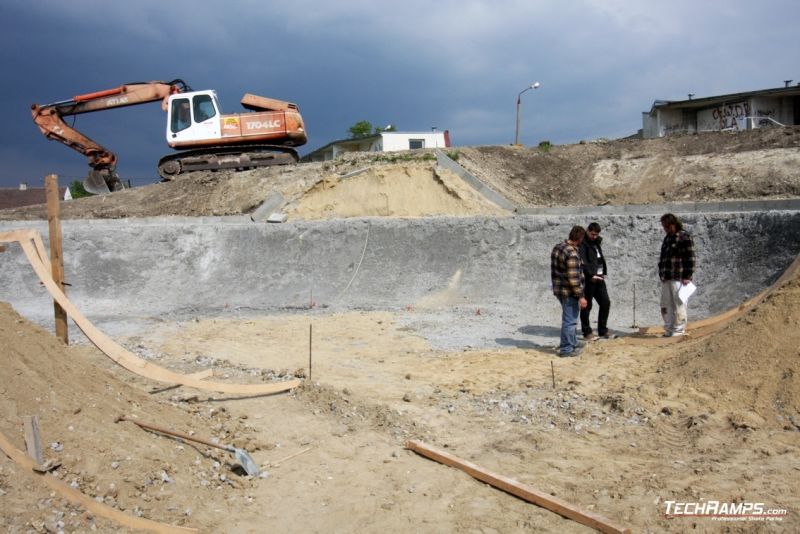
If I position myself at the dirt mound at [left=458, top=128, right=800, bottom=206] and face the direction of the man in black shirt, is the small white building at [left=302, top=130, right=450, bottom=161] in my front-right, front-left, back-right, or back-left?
back-right

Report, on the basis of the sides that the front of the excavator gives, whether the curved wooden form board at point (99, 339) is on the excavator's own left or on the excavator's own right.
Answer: on the excavator's own left

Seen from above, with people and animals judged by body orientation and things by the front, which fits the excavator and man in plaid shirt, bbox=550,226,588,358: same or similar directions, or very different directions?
very different directions

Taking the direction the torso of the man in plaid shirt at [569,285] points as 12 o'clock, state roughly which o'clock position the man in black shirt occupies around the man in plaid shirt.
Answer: The man in black shirt is roughly at 11 o'clock from the man in plaid shirt.

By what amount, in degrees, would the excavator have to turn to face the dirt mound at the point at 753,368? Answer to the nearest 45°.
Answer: approximately 90° to its left

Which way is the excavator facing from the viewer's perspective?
to the viewer's left

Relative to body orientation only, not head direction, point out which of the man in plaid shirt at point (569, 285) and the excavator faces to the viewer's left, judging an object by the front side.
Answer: the excavator

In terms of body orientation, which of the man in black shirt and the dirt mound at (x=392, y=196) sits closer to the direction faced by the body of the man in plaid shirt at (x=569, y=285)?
the man in black shirt

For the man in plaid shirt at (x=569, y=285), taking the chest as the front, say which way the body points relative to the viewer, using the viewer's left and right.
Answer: facing away from the viewer and to the right of the viewer

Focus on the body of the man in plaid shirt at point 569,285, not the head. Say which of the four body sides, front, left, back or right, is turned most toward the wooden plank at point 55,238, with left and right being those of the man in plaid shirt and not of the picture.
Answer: back

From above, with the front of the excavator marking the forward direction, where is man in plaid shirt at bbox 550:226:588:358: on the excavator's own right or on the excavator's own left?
on the excavator's own left
